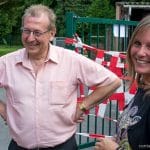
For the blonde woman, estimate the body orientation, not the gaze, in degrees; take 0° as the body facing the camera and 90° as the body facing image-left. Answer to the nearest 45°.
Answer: approximately 45°

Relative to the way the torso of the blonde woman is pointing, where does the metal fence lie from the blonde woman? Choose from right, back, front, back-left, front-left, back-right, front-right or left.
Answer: back-right
